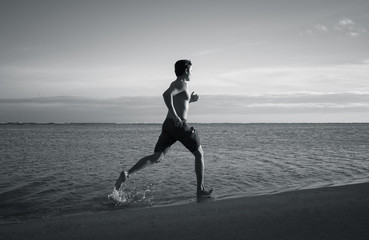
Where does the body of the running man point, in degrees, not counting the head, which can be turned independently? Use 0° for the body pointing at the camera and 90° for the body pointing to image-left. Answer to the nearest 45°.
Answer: approximately 270°
